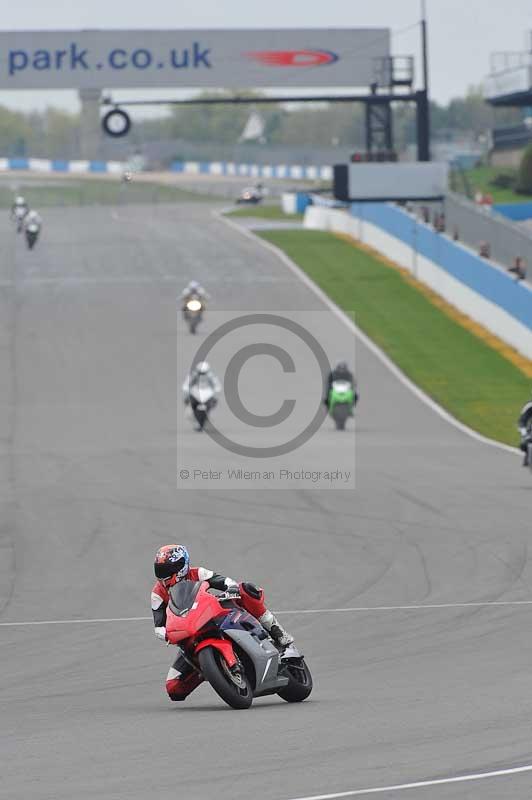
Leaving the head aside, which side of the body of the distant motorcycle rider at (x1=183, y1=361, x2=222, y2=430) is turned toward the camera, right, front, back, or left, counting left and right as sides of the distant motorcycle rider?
front

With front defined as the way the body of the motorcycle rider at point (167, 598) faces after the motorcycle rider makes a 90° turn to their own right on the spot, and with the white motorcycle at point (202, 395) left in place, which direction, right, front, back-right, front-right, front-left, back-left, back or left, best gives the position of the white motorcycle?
front-right

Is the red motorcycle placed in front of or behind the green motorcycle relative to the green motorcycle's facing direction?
in front

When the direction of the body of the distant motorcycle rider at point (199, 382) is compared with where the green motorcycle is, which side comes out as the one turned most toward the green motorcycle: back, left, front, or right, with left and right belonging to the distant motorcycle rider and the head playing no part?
left

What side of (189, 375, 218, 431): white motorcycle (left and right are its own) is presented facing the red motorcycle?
front

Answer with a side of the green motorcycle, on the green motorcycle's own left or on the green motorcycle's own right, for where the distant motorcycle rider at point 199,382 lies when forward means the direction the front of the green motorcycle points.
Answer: on the green motorcycle's own right

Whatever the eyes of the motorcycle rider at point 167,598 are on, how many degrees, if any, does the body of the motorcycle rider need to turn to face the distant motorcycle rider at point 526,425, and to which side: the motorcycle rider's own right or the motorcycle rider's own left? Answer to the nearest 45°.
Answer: approximately 135° to the motorcycle rider's own right

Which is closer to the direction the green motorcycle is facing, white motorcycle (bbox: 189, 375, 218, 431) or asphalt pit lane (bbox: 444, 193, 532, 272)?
the white motorcycle

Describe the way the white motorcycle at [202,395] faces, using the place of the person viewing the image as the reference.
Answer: facing the viewer

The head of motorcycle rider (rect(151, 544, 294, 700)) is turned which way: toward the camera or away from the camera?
toward the camera

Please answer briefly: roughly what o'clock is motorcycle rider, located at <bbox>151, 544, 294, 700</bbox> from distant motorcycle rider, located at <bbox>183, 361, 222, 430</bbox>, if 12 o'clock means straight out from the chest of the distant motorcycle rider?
The motorcycle rider is roughly at 12 o'clock from the distant motorcycle rider.

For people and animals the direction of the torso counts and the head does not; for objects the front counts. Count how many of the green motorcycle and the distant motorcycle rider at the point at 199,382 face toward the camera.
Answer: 2

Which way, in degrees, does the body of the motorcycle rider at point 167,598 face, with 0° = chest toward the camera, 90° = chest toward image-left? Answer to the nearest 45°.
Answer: approximately 45°

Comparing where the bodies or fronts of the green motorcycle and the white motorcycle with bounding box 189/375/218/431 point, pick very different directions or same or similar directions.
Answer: same or similar directions

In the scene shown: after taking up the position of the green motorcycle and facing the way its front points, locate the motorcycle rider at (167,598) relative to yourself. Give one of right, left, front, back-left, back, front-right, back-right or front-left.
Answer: front

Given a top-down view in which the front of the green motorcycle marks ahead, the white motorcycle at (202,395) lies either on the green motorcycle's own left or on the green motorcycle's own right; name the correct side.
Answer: on the green motorcycle's own right

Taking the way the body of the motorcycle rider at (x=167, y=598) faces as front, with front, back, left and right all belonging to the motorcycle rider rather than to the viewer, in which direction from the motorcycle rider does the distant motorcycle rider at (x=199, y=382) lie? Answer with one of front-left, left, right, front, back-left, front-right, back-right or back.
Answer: back-right

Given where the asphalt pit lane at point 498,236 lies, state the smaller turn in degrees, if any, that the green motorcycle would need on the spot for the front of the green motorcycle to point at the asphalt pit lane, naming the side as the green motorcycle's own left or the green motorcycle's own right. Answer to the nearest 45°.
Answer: approximately 180°
